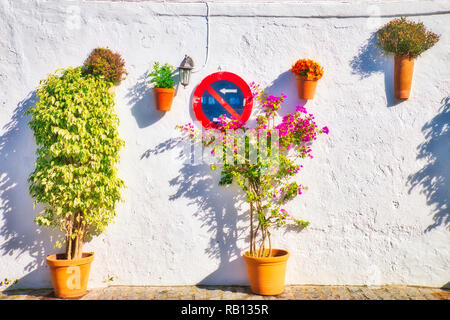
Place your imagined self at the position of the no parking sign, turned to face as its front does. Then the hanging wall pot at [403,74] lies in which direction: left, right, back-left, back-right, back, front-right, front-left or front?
left

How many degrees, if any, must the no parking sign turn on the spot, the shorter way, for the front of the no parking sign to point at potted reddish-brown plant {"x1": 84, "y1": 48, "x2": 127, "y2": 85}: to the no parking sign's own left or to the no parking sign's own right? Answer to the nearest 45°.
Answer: approximately 90° to the no parking sign's own right

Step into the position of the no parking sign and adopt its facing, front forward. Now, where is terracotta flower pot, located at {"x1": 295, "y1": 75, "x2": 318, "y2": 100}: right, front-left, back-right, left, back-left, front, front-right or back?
left

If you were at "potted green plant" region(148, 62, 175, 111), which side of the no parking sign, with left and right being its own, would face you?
right

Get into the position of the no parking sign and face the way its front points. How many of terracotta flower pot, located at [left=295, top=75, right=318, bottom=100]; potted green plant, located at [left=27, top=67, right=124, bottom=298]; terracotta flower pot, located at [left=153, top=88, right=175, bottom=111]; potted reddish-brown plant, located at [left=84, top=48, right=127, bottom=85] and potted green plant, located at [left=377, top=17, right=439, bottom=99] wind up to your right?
3

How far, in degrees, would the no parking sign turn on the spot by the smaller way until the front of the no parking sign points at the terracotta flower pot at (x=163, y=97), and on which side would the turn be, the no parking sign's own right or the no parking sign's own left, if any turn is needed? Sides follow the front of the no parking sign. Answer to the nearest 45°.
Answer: approximately 90° to the no parking sign's own right

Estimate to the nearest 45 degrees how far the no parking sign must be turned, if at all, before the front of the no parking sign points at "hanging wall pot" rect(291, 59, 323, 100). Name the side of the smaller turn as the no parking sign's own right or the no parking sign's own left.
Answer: approximately 90° to the no parking sign's own left

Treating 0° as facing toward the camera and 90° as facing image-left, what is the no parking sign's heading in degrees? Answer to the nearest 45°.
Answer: approximately 0°

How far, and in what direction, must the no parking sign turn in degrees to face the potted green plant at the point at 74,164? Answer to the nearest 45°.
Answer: approximately 90° to its right

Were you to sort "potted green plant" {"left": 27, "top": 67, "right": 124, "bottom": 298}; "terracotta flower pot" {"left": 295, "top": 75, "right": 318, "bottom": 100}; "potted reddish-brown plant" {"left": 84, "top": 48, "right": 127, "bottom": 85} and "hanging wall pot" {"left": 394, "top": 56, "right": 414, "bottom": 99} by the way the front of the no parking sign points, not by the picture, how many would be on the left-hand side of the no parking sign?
2

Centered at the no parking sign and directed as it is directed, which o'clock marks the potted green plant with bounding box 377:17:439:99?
The potted green plant is roughly at 9 o'clock from the no parking sign.
